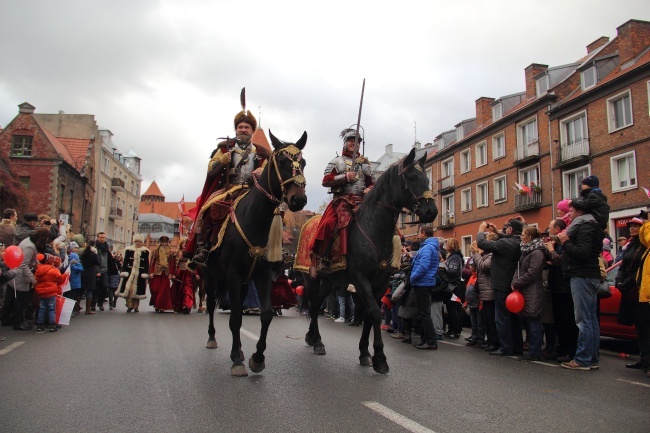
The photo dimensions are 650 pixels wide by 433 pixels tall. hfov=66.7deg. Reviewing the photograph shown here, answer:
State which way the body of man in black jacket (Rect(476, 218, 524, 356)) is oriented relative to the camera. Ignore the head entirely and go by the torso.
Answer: to the viewer's left

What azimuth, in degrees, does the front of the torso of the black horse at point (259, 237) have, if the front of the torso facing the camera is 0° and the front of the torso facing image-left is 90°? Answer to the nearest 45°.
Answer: approximately 315°

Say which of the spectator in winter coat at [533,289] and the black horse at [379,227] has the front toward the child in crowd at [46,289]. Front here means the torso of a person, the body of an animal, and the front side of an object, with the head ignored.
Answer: the spectator in winter coat

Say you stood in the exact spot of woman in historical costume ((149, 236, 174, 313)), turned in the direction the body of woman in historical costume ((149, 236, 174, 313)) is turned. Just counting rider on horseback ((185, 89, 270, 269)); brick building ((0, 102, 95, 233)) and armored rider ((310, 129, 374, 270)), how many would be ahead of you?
2

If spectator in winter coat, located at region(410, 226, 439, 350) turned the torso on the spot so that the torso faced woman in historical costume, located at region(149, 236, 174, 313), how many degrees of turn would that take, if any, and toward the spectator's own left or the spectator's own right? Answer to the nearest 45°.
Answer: approximately 45° to the spectator's own right

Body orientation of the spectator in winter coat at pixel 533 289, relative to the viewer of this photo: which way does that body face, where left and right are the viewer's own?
facing to the left of the viewer

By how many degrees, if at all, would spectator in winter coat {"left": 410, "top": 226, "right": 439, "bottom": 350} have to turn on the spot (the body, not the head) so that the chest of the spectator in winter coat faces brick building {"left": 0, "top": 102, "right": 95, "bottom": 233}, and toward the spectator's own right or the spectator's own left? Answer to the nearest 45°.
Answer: approximately 45° to the spectator's own right

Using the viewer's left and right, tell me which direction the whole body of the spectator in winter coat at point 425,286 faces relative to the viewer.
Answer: facing to the left of the viewer

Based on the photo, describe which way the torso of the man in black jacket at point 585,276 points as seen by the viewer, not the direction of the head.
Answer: to the viewer's left

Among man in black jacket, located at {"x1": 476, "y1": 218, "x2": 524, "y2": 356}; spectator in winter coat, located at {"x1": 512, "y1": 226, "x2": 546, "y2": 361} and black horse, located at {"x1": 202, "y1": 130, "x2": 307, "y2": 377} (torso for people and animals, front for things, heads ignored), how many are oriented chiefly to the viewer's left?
2

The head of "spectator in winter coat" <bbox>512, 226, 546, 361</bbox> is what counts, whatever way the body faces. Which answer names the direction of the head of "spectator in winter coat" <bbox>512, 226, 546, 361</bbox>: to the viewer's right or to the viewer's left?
to the viewer's left

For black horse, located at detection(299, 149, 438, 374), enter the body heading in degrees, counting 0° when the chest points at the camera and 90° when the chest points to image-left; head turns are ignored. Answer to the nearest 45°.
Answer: approximately 315°
